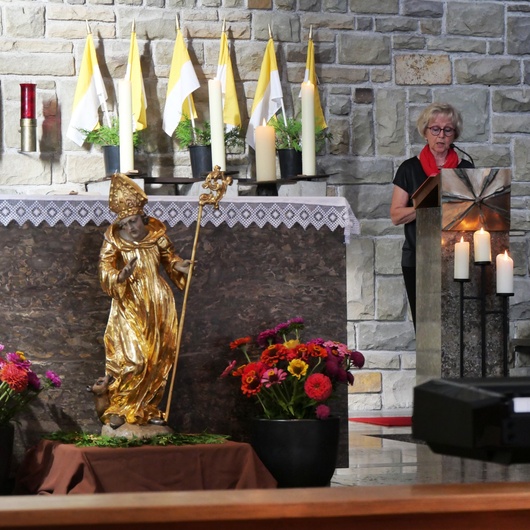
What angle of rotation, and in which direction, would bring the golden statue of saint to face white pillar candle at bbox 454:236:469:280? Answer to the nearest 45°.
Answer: approximately 135° to its left

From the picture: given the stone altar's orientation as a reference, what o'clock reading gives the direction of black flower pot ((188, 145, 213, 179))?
The black flower pot is roughly at 6 o'clock from the stone altar.

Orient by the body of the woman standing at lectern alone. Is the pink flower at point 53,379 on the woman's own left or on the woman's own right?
on the woman's own right

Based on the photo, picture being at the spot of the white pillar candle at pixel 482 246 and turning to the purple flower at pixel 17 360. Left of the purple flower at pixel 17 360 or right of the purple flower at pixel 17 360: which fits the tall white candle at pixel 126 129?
right

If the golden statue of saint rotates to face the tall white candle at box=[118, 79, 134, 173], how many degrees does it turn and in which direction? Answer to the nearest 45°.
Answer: approximately 180°

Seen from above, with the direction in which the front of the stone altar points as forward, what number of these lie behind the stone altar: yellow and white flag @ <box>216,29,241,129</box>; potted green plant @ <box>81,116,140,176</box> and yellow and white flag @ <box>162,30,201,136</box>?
3

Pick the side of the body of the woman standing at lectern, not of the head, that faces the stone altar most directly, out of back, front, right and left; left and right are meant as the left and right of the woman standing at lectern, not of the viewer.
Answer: right

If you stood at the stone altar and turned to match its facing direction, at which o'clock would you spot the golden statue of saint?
The golden statue of saint is roughly at 1 o'clock from the stone altar.

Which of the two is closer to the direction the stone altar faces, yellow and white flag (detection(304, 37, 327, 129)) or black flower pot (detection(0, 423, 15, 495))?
the black flower pot

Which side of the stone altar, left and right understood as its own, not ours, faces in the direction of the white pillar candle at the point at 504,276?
left

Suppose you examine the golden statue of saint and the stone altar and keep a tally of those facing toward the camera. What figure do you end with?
2
